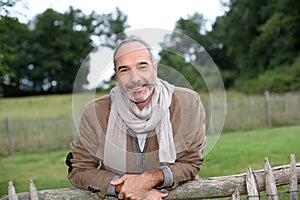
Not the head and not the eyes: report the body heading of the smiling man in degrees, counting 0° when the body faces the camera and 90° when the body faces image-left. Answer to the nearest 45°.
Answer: approximately 0°

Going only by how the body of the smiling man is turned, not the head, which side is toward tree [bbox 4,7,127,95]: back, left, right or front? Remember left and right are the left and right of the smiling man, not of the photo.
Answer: back

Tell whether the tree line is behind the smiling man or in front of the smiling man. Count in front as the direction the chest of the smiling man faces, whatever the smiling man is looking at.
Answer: behind

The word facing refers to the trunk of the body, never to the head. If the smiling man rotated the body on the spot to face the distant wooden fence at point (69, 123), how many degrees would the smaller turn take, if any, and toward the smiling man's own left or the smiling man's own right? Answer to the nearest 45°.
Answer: approximately 180°

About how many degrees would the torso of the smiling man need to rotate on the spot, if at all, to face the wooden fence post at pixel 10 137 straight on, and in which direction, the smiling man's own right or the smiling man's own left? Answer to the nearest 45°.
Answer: approximately 180°

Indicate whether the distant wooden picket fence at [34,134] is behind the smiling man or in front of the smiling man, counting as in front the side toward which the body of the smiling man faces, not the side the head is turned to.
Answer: behind

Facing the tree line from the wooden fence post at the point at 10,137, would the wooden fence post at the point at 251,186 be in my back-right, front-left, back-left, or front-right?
back-right
